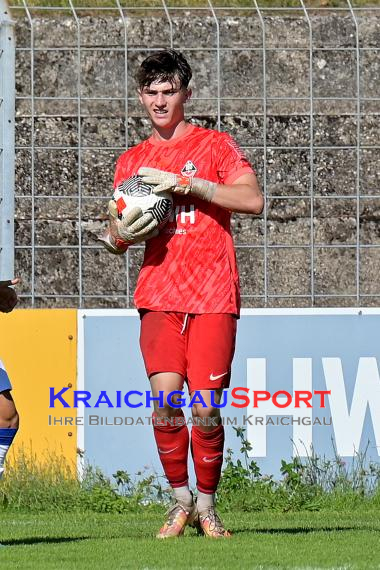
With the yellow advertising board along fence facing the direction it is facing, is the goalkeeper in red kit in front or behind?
in front

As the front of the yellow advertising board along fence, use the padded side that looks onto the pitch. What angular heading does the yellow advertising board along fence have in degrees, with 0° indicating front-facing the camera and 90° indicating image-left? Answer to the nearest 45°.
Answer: approximately 0°
